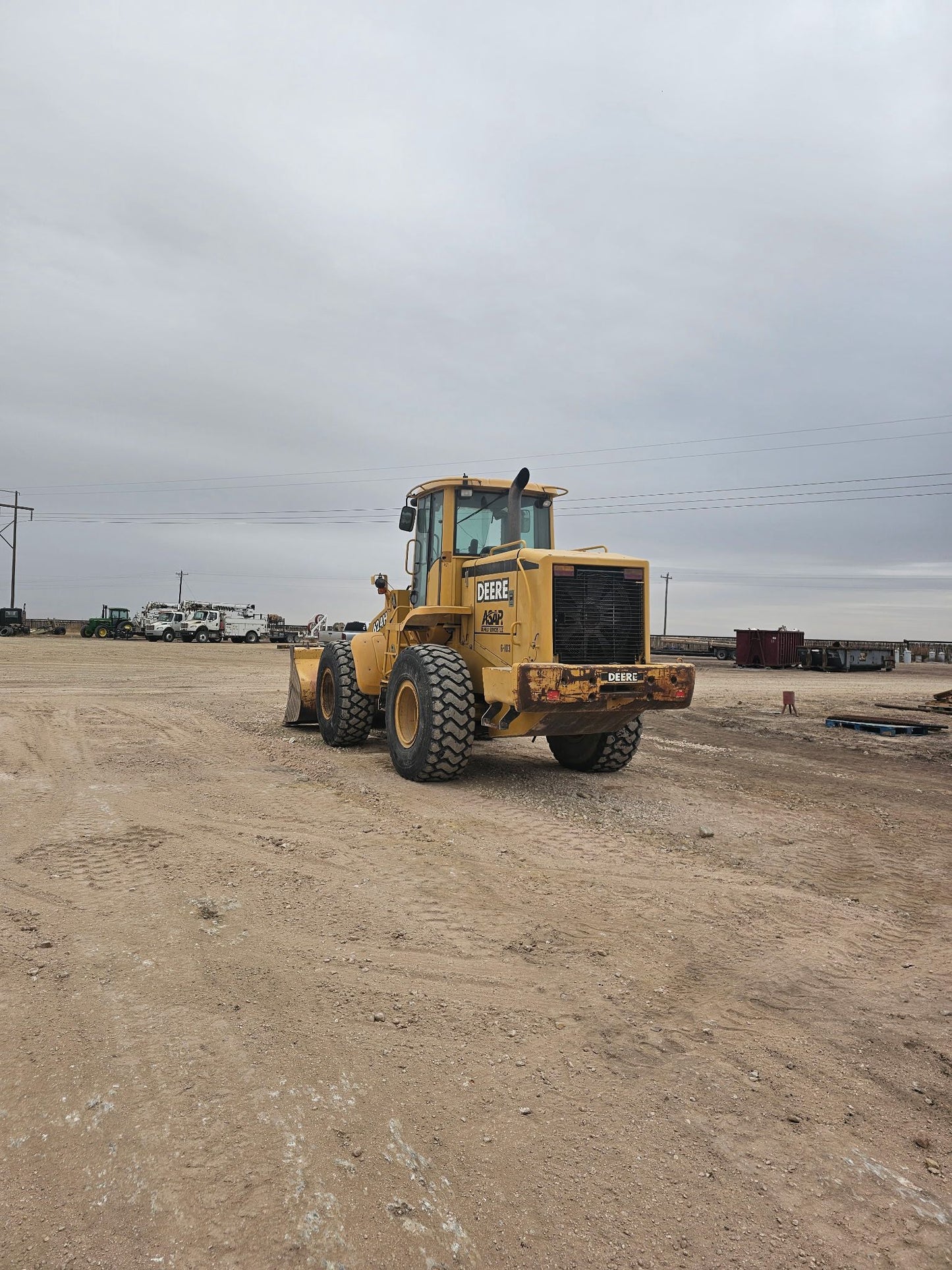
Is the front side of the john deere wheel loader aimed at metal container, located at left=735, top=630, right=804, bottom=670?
no

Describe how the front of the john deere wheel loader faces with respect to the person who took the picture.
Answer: facing away from the viewer and to the left of the viewer
